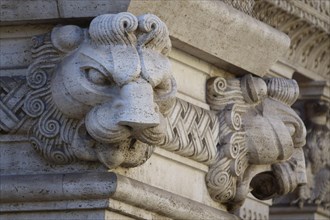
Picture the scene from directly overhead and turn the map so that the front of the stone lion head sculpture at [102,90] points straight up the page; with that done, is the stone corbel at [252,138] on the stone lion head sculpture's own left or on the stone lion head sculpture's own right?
on the stone lion head sculpture's own left
